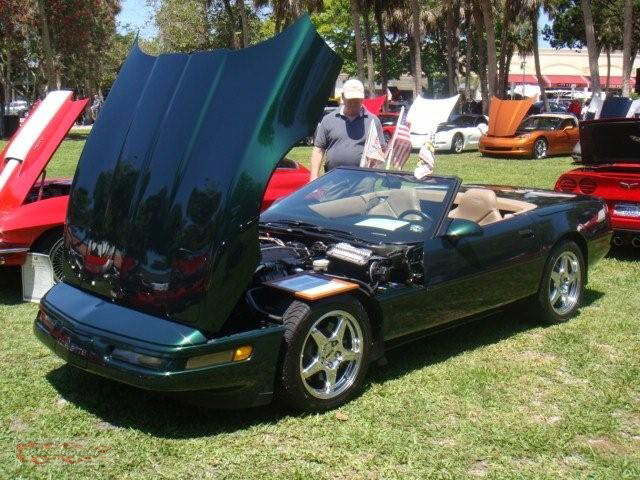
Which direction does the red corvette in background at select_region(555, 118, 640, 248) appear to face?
away from the camera

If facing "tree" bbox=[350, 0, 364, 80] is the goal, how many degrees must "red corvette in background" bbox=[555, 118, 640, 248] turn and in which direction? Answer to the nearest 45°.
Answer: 0° — it already faces it

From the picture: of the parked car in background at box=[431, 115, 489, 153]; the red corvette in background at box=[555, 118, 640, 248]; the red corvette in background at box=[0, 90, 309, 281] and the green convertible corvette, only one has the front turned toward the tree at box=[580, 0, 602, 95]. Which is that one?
the red corvette in background at box=[555, 118, 640, 248]

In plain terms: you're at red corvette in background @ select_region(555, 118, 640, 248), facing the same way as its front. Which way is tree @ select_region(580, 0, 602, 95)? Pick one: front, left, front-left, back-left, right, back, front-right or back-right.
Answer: front

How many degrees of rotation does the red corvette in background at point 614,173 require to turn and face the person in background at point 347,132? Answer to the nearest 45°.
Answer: approximately 135° to its left

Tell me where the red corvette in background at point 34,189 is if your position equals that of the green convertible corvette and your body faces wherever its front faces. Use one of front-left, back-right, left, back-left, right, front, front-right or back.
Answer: right

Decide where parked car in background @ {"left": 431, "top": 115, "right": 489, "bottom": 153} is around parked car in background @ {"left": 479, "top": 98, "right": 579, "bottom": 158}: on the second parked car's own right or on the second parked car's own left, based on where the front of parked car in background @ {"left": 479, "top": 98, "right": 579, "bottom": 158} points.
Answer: on the second parked car's own right

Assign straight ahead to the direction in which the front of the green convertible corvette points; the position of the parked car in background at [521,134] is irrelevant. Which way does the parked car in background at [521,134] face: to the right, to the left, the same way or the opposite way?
the same way

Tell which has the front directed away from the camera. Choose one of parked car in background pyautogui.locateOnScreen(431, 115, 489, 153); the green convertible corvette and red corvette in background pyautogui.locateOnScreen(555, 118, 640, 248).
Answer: the red corvette in background

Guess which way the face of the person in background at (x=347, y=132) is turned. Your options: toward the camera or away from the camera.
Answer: toward the camera

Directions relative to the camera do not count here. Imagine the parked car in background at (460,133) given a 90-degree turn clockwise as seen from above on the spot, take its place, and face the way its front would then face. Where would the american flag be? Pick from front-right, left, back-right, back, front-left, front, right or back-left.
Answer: back-left

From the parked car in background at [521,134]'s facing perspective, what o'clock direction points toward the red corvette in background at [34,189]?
The red corvette in background is roughly at 11 o'clock from the parked car in background.

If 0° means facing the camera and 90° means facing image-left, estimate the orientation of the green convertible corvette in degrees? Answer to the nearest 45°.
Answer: approximately 45°

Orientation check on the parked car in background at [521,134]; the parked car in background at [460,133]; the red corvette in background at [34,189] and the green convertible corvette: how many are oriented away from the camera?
0

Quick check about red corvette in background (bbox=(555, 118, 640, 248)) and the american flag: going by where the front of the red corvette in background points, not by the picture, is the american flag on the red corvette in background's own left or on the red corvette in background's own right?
on the red corvette in background's own left

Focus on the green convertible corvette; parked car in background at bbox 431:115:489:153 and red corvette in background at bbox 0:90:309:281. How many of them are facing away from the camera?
0

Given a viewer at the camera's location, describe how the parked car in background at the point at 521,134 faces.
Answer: facing the viewer and to the left of the viewer
